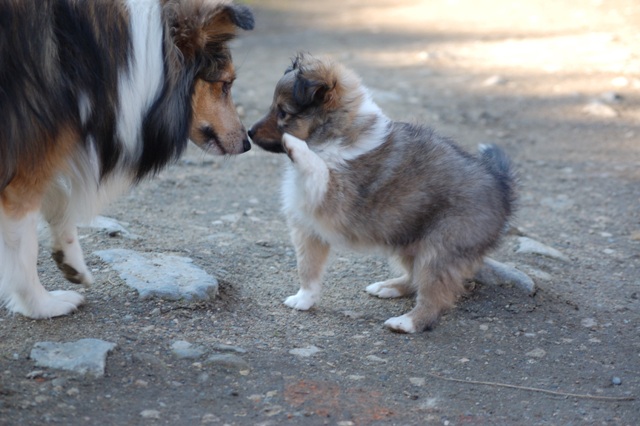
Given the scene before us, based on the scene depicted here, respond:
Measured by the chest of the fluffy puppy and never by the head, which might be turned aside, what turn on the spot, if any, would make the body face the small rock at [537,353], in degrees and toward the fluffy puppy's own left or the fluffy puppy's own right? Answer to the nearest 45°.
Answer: approximately 135° to the fluffy puppy's own left

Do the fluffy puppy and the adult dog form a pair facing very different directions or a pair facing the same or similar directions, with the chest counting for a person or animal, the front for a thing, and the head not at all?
very different directions

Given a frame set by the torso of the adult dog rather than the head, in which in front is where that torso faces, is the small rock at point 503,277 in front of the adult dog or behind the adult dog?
in front

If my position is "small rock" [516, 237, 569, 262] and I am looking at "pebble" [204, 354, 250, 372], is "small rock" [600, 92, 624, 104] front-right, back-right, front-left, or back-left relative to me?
back-right

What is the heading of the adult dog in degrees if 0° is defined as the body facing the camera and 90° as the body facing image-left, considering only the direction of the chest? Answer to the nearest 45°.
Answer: approximately 270°

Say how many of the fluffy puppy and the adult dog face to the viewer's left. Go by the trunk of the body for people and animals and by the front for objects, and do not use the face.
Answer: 1

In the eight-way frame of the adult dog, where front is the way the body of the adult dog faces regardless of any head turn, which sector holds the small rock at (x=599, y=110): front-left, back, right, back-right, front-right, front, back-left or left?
front-left

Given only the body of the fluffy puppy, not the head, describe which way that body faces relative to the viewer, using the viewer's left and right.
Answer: facing to the left of the viewer

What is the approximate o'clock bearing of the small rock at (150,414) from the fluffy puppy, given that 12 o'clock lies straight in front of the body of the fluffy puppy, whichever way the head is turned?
The small rock is roughly at 10 o'clock from the fluffy puppy.

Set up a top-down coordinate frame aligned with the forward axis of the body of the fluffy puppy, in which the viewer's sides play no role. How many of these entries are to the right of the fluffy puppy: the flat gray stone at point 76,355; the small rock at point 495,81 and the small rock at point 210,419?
1
